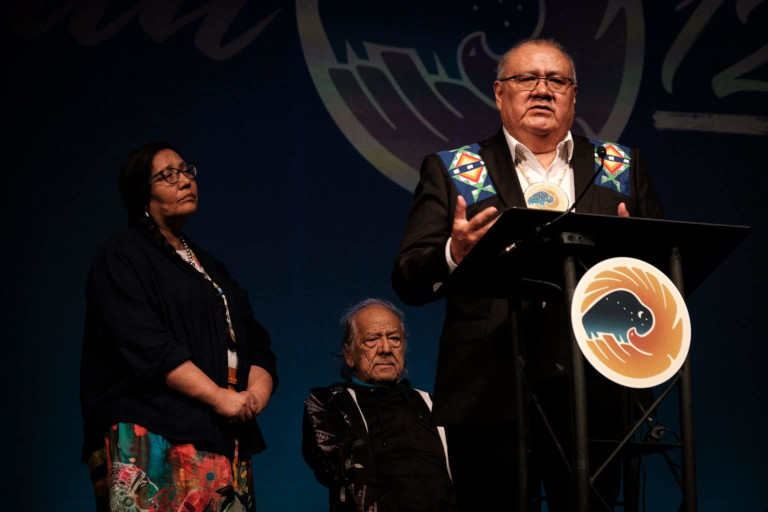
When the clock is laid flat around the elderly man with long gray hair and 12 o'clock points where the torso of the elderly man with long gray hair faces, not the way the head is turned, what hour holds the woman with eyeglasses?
The woman with eyeglasses is roughly at 3 o'clock from the elderly man with long gray hair.

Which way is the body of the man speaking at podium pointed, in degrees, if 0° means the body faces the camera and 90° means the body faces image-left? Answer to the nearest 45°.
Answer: approximately 0°

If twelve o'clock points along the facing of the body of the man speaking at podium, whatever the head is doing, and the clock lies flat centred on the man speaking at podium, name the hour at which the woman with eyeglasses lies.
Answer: The woman with eyeglasses is roughly at 4 o'clock from the man speaking at podium.

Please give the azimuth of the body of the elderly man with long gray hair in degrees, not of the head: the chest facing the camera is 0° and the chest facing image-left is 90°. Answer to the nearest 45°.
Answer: approximately 315°

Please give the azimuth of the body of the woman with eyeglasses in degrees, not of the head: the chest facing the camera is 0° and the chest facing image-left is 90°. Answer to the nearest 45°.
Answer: approximately 315°

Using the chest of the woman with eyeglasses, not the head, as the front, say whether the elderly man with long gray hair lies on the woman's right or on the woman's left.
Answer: on the woman's left
